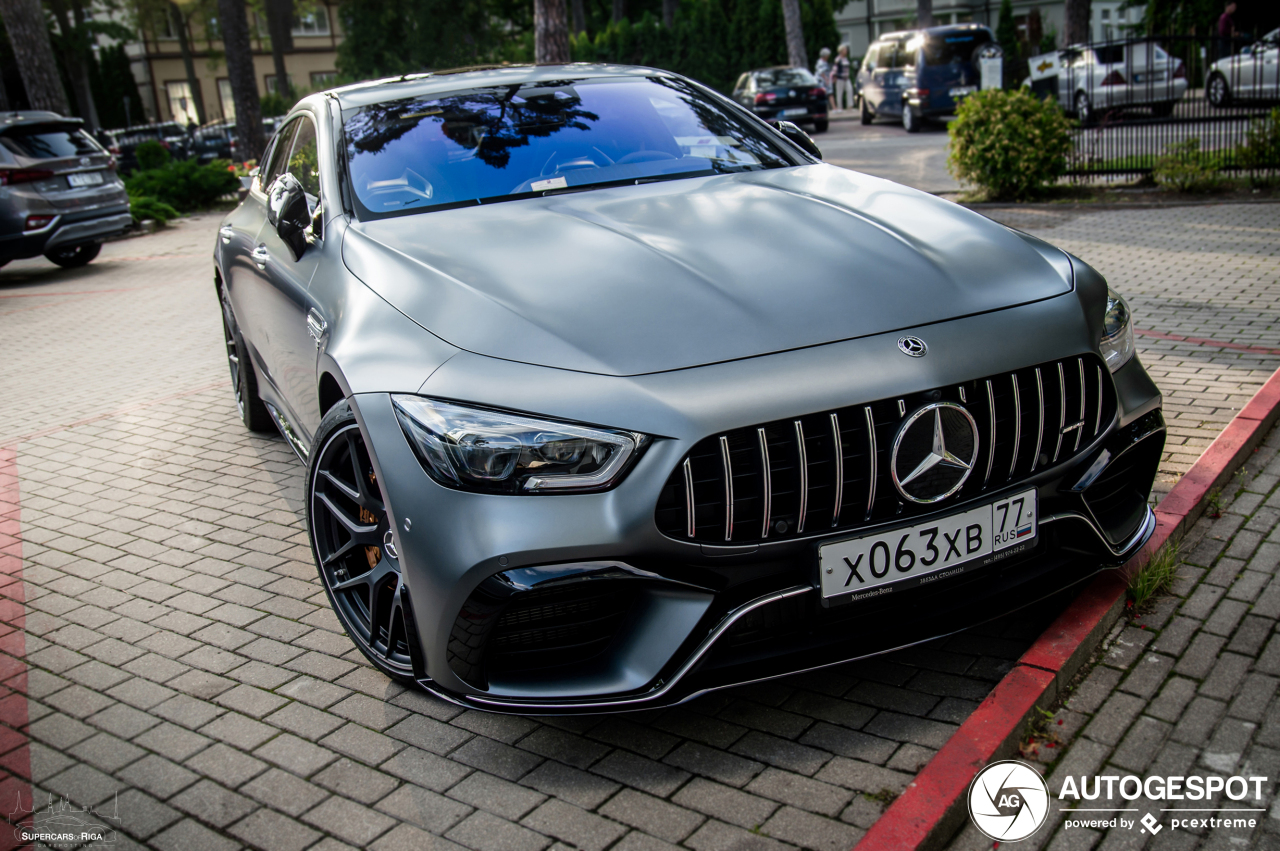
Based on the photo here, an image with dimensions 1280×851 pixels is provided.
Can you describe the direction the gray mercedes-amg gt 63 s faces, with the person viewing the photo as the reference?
facing the viewer and to the right of the viewer

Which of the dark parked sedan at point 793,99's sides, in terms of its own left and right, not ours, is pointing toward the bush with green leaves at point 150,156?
left

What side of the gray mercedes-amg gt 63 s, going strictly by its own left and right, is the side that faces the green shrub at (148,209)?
back

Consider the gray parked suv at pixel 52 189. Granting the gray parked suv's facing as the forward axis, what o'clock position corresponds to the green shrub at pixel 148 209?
The green shrub is roughly at 2 o'clock from the gray parked suv.

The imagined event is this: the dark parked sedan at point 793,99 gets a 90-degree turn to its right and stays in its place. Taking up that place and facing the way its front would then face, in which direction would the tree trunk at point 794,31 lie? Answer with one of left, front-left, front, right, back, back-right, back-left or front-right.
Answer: front-left

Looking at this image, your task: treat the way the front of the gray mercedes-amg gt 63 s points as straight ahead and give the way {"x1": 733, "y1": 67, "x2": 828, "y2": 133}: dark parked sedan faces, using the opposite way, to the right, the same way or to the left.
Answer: the opposite way

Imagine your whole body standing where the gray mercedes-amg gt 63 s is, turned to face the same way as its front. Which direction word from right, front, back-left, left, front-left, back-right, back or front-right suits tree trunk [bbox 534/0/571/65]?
back-left

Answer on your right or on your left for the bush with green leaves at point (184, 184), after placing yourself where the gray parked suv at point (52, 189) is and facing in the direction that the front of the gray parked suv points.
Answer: on your right

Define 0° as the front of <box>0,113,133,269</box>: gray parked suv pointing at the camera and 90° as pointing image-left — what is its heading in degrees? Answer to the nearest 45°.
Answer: approximately 135°

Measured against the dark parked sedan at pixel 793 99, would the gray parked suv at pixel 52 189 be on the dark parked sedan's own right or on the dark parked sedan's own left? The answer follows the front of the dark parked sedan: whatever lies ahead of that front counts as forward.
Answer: on the dark parked sedan's own left
